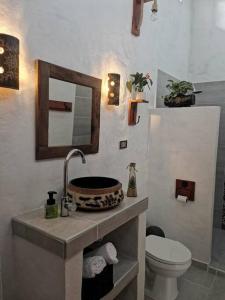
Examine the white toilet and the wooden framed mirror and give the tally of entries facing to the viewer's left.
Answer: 0

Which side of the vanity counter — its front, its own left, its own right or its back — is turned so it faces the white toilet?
left

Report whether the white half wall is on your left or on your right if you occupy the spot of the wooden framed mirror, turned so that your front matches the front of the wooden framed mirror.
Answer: on your left

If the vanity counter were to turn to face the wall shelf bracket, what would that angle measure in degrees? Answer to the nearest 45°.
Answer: approximately 90° to its left
